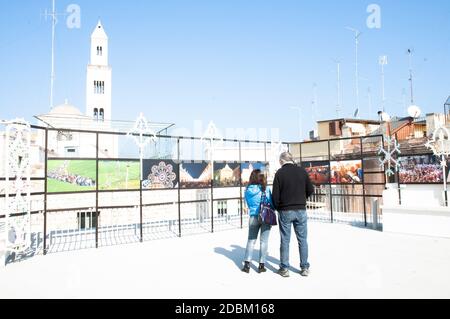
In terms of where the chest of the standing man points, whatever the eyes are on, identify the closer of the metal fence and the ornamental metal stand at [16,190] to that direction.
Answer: the metal fence

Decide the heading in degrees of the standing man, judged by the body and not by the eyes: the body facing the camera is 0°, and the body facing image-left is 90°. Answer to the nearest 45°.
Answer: approximately 180°

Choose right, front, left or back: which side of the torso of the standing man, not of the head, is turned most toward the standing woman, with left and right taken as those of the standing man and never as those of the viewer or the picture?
left

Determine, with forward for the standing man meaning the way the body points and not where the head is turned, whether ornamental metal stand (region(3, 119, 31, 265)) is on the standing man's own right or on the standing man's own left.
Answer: on the standing man's own left

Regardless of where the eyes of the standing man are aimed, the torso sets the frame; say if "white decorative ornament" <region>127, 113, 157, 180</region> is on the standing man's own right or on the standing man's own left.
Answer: on the standing man's own left

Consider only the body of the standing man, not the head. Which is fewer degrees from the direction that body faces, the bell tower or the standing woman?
the bell tower

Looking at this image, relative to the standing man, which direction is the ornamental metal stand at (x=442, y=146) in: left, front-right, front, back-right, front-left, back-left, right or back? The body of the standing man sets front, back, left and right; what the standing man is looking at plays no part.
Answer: front-right

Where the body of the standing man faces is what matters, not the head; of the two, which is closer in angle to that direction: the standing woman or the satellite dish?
the satellite dish

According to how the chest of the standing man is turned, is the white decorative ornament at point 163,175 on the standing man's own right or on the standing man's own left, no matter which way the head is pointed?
on the standing man's own left
